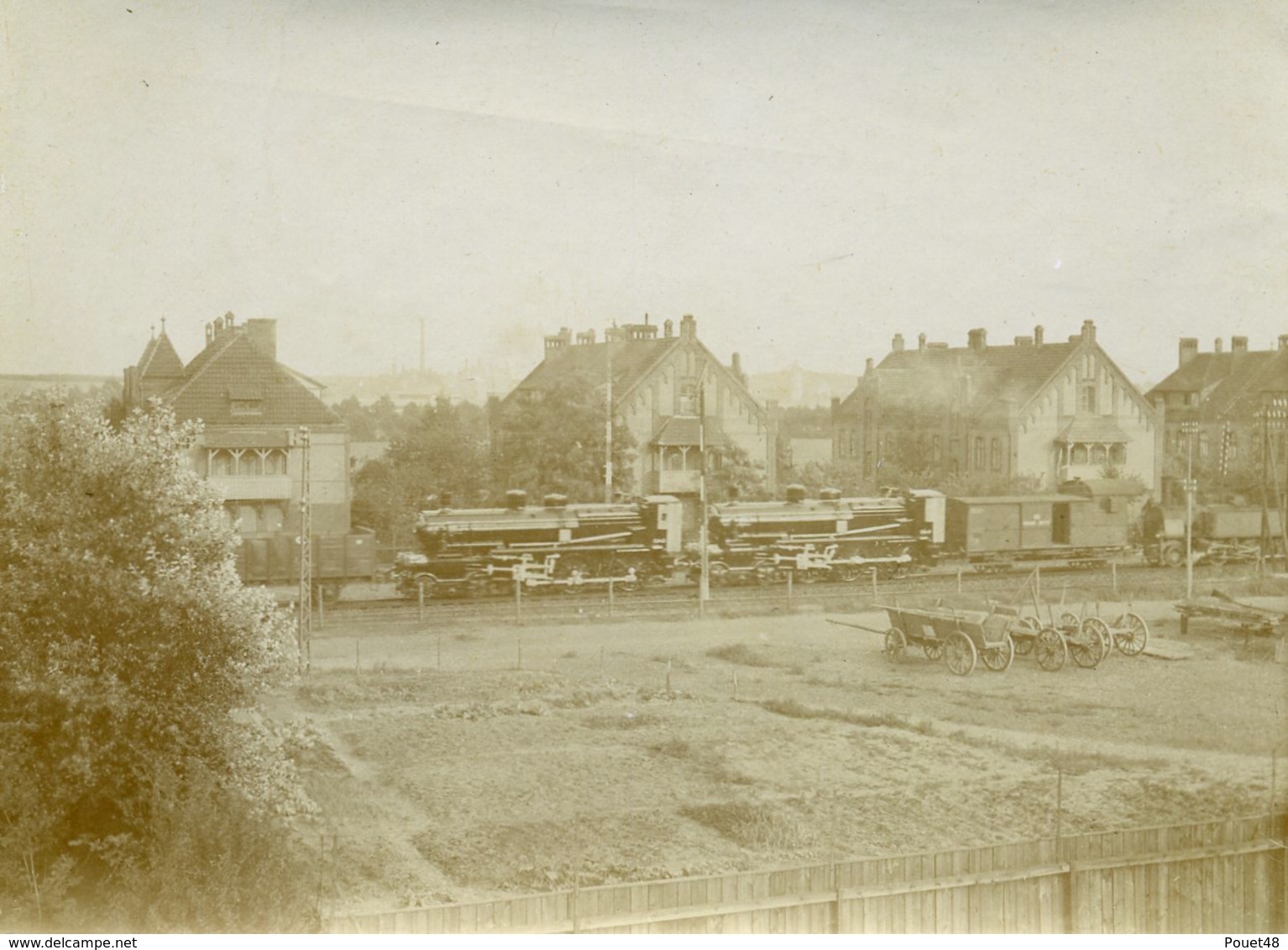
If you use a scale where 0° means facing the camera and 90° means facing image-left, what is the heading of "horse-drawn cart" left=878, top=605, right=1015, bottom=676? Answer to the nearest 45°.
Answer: approximately 135°

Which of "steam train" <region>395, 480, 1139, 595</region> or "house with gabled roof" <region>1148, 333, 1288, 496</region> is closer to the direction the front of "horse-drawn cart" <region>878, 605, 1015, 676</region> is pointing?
the steam train

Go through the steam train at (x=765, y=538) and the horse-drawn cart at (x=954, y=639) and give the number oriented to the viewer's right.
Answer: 0

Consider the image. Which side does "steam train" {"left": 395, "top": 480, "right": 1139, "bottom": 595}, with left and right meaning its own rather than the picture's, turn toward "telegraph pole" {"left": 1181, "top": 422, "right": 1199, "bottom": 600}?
back

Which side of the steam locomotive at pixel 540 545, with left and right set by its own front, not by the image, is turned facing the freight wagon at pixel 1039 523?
back

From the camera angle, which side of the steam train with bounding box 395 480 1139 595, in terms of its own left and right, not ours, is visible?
left

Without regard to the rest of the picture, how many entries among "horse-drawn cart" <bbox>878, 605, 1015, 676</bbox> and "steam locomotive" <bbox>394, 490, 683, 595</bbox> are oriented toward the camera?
0

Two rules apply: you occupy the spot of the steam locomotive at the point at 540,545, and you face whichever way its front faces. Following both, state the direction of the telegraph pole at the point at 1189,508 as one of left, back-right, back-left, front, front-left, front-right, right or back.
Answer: back

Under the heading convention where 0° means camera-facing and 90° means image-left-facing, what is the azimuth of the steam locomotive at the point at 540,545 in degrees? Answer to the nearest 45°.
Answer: approximately 90°
